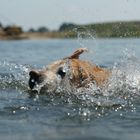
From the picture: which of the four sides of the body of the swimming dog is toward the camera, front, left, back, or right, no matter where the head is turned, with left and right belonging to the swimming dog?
left
